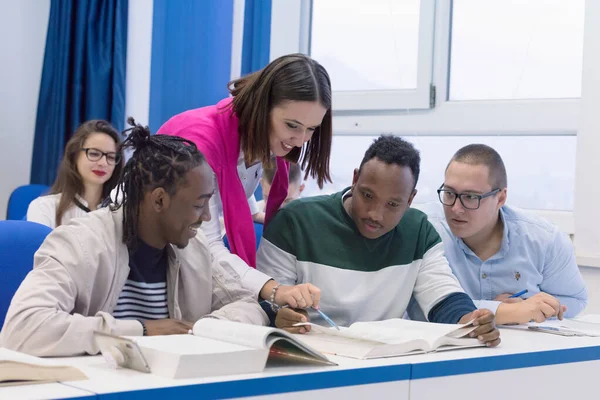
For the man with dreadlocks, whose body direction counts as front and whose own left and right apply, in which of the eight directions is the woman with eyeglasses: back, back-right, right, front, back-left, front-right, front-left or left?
back-left

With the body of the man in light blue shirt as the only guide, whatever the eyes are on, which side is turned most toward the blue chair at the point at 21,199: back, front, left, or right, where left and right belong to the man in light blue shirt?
right

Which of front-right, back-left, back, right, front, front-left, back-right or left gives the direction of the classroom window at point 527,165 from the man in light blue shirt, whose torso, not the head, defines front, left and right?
back-right

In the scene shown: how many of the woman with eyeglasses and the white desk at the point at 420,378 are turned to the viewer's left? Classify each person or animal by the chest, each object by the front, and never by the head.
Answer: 0

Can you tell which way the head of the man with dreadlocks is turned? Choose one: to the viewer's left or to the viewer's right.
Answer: to the viewer's right

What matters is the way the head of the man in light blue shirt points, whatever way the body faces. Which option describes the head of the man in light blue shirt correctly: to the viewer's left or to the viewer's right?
to the viewer's left

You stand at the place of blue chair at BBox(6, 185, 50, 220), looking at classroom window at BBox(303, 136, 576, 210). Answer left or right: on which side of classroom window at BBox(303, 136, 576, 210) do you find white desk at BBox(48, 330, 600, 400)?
right

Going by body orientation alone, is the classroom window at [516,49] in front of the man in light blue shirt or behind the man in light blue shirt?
behind

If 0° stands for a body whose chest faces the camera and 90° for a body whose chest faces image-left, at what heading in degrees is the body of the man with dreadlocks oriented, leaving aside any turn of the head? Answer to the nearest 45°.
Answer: approximately 315°
